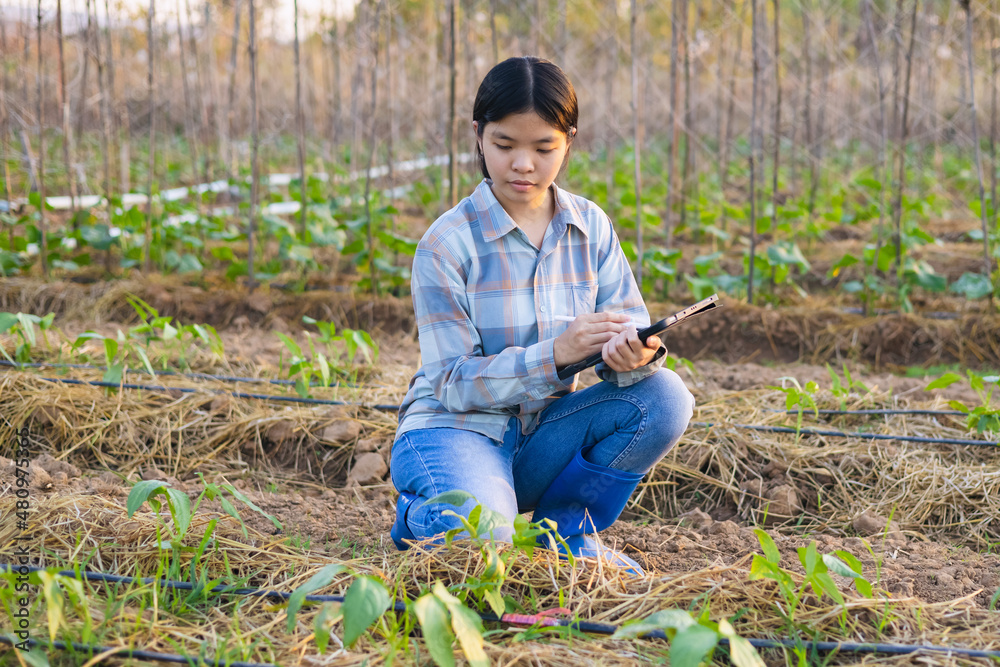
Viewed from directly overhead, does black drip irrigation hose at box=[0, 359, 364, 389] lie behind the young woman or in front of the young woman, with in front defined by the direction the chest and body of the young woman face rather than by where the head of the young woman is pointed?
behind

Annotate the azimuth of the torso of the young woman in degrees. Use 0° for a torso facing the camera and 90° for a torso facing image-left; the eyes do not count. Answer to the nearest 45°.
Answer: approximately 315°

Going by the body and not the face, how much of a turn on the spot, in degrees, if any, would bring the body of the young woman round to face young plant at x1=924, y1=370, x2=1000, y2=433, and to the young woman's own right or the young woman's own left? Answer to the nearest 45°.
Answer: approximately 90° to the young woman's own left

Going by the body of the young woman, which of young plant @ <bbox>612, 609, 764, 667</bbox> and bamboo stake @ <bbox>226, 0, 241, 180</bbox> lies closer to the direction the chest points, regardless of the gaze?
the young plant

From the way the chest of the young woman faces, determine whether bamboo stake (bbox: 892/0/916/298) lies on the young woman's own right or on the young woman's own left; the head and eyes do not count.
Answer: on the young woman's own left

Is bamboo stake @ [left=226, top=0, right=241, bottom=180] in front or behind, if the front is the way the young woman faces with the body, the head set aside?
behind

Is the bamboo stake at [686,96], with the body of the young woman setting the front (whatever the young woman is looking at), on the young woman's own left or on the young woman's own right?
on the young woman's own left
